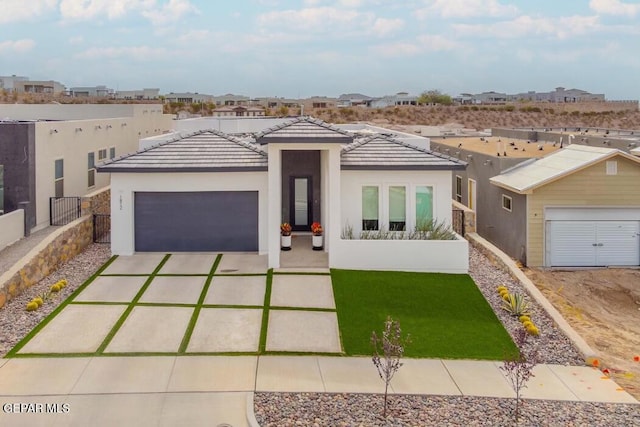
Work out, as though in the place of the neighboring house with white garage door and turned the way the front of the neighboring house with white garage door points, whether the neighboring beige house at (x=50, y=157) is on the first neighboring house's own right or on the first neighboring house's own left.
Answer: on the first neighboring house's own right

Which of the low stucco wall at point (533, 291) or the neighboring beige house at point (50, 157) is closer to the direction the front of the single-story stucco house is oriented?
the low stucco wall

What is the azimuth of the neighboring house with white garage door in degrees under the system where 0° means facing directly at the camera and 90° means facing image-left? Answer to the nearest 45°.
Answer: approximately 0°

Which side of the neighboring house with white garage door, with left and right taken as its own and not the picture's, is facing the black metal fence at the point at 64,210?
right

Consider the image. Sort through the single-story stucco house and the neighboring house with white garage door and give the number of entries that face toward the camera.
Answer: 2
